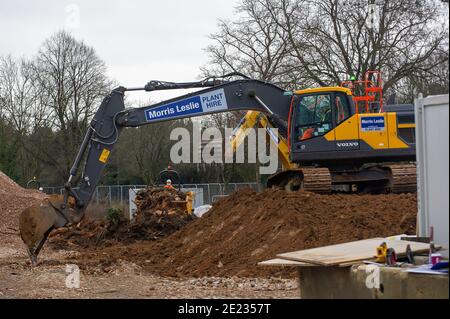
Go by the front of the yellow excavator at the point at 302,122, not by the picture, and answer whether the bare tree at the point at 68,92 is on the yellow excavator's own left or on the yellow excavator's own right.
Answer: on the yellow excavator's own right

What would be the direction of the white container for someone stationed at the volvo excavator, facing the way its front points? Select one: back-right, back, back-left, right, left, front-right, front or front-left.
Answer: left

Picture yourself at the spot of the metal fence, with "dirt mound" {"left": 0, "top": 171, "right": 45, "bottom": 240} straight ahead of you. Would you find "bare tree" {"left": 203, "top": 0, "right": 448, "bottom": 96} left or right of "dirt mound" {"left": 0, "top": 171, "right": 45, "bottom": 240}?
left

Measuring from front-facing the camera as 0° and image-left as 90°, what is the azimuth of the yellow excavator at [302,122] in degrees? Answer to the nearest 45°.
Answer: approximately 90°

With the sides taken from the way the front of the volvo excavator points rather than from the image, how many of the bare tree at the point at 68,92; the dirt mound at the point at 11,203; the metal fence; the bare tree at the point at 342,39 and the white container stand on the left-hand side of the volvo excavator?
1

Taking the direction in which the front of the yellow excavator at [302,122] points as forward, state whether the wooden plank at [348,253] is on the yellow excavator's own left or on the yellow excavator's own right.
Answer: on the yellow excavator's own left

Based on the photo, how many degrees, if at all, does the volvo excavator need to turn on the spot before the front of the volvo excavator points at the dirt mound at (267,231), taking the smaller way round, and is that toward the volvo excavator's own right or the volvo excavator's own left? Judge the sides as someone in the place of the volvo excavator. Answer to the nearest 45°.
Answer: approximately 90° to the volvo excavator's own left

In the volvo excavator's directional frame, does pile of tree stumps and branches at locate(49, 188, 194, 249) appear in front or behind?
in front

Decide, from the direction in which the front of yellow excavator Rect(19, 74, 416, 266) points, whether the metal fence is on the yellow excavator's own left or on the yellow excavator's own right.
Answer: on the yellow excavator's own right

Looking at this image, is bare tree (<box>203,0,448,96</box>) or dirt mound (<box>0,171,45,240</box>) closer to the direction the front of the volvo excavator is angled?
the dirt mound

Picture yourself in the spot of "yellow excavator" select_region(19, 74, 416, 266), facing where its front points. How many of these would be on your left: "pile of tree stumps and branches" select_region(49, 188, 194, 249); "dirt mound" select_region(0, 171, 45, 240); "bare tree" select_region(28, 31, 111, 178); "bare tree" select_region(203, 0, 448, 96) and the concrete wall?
1

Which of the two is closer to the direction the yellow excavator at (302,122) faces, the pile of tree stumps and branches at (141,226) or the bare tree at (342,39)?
the pile of tree stumps and branches

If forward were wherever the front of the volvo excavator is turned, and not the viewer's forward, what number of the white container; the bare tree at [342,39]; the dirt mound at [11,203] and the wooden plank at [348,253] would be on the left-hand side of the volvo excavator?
2
